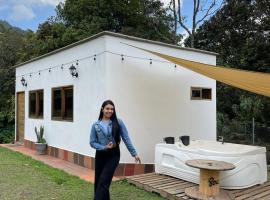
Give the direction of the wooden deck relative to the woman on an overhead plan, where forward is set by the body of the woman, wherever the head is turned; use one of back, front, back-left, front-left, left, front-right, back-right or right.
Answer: back-left

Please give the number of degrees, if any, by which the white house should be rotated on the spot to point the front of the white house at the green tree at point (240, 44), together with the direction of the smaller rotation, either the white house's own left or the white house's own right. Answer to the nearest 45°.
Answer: approximately 180°

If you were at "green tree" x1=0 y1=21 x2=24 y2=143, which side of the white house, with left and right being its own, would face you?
right

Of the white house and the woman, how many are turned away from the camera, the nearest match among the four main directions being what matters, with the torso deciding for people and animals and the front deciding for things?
0

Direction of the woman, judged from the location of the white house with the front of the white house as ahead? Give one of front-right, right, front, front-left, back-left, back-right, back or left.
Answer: front-left

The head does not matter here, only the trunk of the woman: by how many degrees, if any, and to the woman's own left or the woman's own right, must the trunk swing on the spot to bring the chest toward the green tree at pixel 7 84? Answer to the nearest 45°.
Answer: approximately 180°

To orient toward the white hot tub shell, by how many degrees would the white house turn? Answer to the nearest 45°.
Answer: approximately 90° to its left

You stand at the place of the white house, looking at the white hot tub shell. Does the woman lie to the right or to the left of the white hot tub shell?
right

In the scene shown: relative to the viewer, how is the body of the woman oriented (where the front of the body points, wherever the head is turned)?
toward the camera

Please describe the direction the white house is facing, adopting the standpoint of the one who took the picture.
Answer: facing the viewer and to the left of the viewer

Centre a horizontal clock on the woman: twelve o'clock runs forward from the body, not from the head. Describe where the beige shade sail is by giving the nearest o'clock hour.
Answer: The beige shade sail is roughly at 8 o'clock from the woman.

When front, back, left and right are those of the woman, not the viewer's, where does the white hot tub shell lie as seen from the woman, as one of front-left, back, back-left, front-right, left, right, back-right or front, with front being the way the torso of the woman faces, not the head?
back-left
